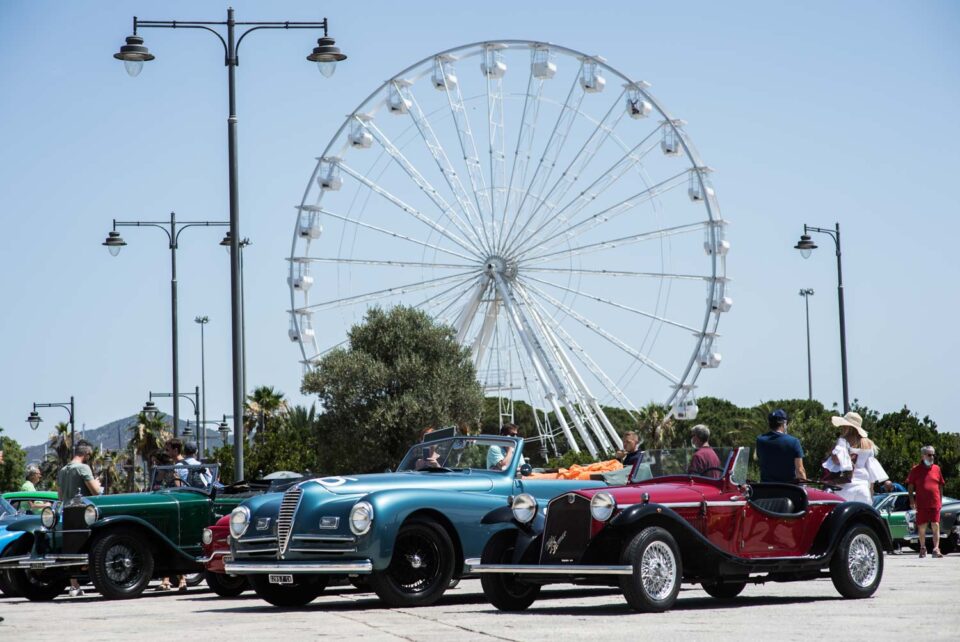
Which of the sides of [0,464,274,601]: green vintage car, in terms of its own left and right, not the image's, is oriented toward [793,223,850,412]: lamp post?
back

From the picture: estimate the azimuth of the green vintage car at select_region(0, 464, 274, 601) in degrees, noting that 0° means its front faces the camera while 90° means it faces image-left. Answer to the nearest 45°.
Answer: approximately 45°

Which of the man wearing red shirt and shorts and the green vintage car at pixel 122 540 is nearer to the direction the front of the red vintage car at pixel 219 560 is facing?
the green vintage car

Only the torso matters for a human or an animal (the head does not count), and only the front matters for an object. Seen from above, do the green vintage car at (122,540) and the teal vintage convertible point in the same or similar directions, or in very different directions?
same or similar directions

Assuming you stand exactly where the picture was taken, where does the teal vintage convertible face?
facing the viewer and to the left of the viewer

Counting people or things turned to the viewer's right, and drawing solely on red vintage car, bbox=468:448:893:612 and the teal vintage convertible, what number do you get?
0

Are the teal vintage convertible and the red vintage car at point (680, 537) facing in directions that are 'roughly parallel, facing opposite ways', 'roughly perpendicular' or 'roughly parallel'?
roughly parallel

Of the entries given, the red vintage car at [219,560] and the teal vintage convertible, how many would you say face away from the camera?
0

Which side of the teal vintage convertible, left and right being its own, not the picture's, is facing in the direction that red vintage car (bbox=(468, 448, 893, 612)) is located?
left

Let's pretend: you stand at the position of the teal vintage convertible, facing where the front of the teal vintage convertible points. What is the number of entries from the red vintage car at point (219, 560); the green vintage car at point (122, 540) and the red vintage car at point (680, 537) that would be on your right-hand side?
2

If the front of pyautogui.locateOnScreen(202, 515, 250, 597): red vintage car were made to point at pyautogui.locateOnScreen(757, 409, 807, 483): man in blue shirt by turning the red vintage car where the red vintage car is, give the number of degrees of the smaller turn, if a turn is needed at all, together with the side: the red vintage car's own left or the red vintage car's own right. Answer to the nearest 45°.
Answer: approximately 90° to the red vintage car's own left

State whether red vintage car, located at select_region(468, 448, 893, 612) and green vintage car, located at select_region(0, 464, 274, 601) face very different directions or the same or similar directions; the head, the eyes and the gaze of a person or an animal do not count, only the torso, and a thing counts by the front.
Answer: same or similar directions

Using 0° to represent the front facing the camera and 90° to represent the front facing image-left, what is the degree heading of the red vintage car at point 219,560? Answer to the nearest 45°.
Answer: approximately 45°

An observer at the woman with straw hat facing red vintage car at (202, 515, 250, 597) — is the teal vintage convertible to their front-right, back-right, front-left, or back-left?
front-left
